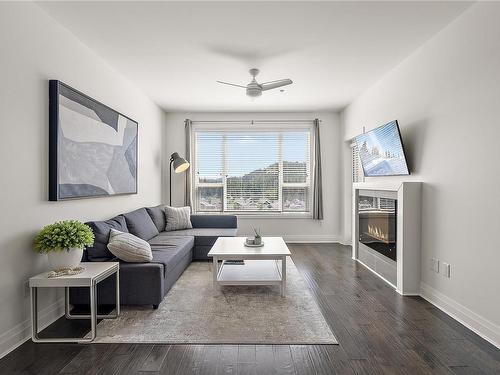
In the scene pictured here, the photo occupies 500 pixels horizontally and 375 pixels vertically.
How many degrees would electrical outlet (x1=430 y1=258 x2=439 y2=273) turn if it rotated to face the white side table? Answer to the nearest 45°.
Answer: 0° — it already faces it

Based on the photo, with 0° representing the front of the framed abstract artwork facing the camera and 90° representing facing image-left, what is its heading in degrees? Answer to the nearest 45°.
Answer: approximately 315°

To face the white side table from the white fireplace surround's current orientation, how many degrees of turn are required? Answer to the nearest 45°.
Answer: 0° — it already faces it

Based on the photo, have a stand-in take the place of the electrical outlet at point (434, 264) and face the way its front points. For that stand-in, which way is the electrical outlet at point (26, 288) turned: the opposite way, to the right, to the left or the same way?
the opposite way
